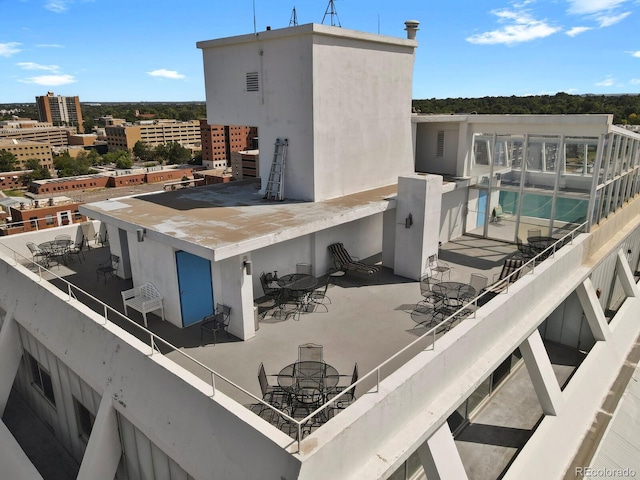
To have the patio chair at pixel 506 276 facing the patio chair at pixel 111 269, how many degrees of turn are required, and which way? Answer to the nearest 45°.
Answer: approximately 45° to its right

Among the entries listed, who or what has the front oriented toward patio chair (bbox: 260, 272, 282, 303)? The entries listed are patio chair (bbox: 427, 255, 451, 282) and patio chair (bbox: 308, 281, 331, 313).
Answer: patio chair (bbox: 308, 281, 331, 313)

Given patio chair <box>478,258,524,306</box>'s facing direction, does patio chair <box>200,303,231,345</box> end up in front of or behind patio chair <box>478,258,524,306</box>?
in front

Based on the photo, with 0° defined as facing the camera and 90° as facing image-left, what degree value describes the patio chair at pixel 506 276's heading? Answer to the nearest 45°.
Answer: approximately 45°

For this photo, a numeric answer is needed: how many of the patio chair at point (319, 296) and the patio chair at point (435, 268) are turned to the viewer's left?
1

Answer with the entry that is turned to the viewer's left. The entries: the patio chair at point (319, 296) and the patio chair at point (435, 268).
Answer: the patio chair at point (319, 296)

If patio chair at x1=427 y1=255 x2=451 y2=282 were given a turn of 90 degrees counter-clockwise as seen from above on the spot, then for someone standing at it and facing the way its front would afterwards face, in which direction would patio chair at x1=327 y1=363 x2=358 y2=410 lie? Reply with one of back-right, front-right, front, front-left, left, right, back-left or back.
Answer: back-right

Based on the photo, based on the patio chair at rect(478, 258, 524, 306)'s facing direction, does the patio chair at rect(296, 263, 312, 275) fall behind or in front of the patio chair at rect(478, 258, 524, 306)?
in front

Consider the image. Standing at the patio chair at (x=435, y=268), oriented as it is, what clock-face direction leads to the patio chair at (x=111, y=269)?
the patio chair at (x=111, y=269) is roughly at 4 o'clock from the patio chair at (x=435, y=268).

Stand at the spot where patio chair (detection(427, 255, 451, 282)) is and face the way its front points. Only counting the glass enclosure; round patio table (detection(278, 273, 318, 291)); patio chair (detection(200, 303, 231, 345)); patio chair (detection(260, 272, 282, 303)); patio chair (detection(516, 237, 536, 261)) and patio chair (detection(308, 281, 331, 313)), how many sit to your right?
4

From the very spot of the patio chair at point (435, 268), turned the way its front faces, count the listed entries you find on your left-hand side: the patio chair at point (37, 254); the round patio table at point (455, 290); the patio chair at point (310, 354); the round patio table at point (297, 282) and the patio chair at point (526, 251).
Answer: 1

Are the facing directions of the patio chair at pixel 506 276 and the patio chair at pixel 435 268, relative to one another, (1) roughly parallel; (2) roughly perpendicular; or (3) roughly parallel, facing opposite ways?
roughly perpendicular

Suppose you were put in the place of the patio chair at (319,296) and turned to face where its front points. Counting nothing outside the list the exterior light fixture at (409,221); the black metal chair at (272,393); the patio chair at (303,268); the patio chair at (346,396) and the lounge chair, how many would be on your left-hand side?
2

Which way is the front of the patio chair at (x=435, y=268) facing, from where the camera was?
facing the viewer and to the right of the viewer

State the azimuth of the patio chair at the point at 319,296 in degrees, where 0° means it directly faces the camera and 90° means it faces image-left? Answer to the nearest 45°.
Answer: approximately 90°

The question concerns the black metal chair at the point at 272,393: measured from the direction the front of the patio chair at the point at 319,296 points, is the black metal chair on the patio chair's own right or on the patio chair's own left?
on the patio chair's own left
